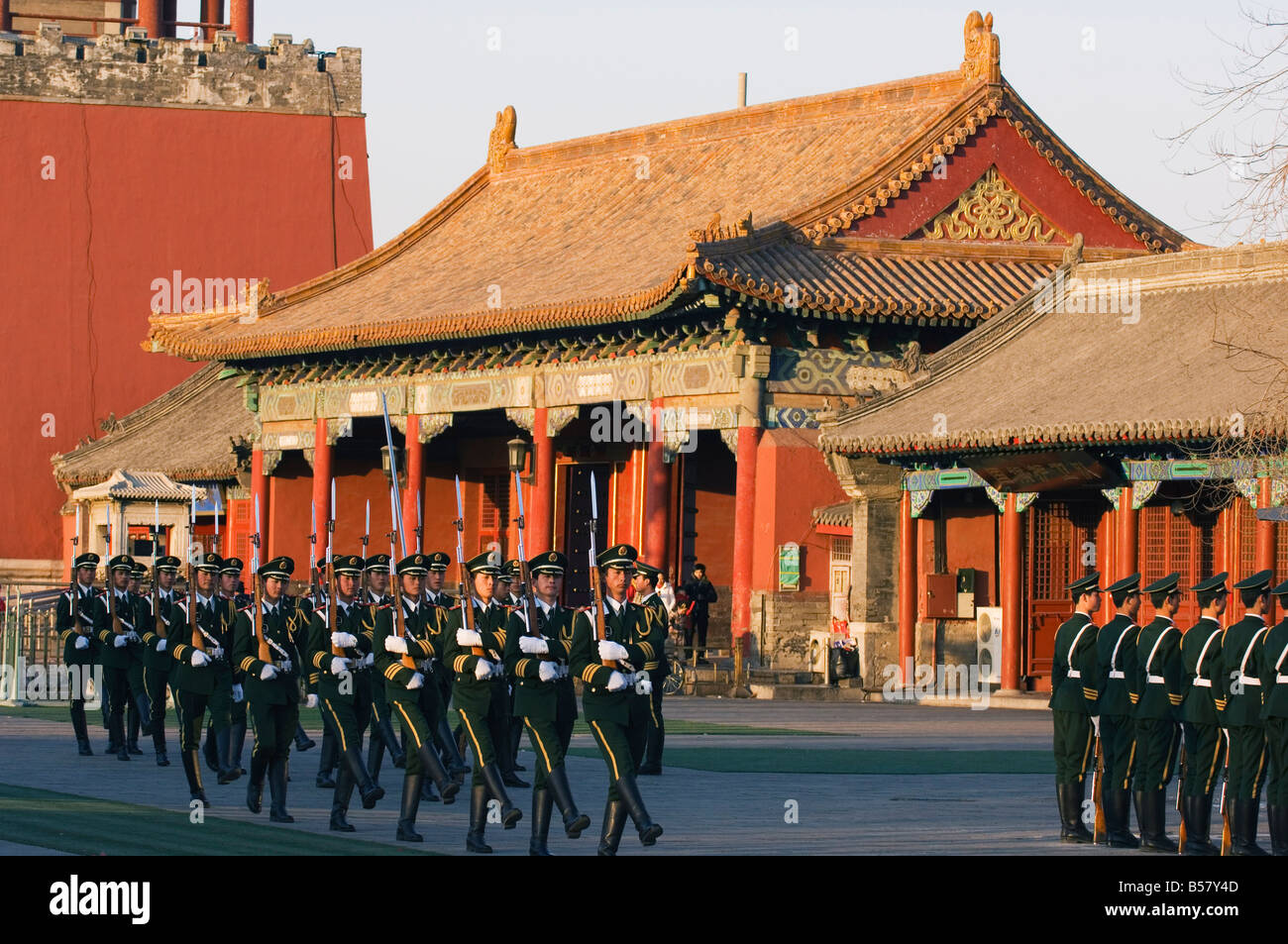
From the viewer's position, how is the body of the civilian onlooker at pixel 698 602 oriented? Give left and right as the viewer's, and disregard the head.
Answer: facing the viewer

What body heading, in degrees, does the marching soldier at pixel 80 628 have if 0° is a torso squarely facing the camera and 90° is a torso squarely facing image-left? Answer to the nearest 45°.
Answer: approximately 315°

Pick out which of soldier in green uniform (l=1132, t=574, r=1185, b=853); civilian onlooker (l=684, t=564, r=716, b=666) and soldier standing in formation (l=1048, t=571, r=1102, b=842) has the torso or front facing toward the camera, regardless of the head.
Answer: the civilian onlooker

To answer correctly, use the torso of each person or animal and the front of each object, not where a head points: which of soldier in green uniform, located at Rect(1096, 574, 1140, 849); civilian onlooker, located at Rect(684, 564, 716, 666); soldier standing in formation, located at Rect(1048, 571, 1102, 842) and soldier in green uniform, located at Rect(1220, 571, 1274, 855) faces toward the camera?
the civilian onlooker

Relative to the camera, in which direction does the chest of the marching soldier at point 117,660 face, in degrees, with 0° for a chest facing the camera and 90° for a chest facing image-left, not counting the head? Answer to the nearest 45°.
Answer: approximately 315°

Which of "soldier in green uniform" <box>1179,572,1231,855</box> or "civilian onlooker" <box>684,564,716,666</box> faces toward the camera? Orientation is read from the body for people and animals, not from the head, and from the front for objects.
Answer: the civilian onlooker

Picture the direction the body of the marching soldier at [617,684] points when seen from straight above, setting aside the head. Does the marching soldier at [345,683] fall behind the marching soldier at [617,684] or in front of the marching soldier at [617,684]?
behind

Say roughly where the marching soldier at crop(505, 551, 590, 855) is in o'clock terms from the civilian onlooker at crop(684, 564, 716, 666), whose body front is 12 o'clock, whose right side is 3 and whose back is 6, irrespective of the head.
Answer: The marching soldier is roughly at 12 o'clock from the civilian onlooker.

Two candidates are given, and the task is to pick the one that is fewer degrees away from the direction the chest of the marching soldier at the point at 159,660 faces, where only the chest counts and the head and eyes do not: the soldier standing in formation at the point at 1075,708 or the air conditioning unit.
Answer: the soldier standing in formation

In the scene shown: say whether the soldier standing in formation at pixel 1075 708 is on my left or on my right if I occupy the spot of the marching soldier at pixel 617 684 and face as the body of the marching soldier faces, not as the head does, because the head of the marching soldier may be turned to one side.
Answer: on my left

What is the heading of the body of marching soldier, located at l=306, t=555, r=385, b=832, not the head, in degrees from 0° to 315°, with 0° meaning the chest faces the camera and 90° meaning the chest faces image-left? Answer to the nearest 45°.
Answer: approximately 315°

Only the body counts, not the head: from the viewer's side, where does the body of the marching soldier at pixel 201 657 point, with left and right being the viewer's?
facing the viewer and to the right of the viewer

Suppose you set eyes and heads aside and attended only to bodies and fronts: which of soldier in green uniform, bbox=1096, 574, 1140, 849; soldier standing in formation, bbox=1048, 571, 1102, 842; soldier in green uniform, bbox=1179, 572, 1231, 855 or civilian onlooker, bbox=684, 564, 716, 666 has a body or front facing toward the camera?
the civilian onlooker

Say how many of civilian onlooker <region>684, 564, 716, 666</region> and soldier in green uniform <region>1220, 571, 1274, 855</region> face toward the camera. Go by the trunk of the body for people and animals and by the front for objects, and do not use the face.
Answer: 1

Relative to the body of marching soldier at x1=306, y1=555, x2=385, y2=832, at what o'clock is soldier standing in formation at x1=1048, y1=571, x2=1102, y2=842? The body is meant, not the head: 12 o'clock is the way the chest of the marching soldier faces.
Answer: The soldier standing in formation is roughly at 11 o'clock from the marching soldier.

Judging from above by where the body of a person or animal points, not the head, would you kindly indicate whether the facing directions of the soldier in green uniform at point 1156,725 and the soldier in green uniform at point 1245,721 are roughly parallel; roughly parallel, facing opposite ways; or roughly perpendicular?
roughly parallel

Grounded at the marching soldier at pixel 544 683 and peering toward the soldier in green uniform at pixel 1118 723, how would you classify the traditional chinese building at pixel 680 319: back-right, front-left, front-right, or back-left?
front-left
